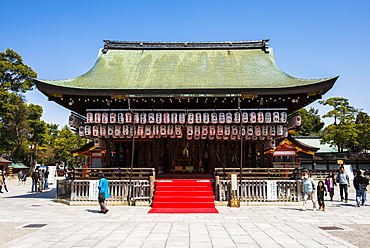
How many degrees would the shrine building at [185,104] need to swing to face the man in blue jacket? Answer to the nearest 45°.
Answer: approximately 45° to its right

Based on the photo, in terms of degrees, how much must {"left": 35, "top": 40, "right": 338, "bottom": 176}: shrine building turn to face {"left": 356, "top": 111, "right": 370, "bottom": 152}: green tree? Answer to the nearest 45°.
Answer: approximately 135° to its left

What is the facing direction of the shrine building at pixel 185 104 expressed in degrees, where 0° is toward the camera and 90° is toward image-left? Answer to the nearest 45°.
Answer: approximately 0°

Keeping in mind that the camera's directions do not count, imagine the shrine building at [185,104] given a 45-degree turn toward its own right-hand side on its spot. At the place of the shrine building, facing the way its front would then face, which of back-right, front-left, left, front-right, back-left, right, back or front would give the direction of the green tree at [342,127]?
back
